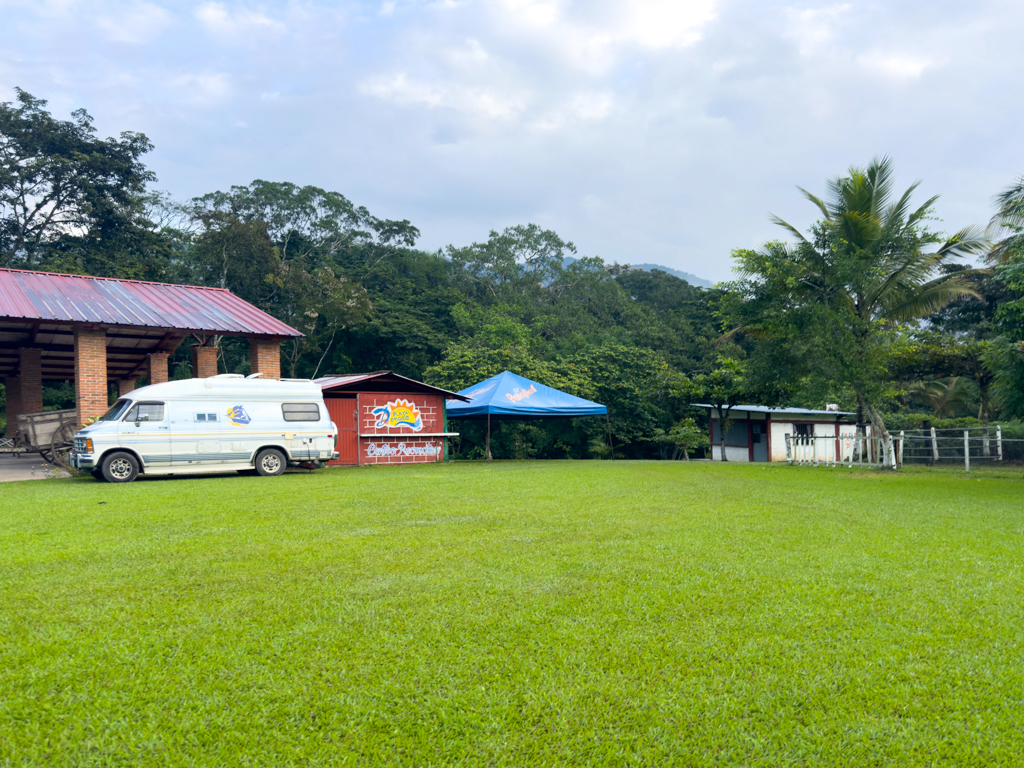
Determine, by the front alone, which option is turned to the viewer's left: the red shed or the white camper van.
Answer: the white camper van

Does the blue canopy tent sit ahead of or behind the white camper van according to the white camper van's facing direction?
behind

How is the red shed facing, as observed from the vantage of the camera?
facing the viewer

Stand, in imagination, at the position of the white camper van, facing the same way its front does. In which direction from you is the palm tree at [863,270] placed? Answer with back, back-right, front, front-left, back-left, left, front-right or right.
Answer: back

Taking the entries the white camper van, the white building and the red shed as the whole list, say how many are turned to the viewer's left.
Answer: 1

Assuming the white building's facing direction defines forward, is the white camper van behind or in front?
in front

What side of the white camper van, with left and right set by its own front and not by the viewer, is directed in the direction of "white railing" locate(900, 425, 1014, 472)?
back

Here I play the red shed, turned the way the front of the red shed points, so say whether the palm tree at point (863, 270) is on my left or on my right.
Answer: on my left

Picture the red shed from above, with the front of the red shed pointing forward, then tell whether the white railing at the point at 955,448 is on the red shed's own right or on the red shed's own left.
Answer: on the red shed's own left

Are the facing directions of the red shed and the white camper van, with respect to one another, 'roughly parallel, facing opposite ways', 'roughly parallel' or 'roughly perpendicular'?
roughly perpendicular

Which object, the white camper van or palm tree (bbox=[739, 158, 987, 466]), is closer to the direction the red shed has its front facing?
the white camper van

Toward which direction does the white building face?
toward the camera

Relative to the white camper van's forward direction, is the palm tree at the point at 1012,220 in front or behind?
behind

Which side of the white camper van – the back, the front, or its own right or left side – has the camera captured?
left
